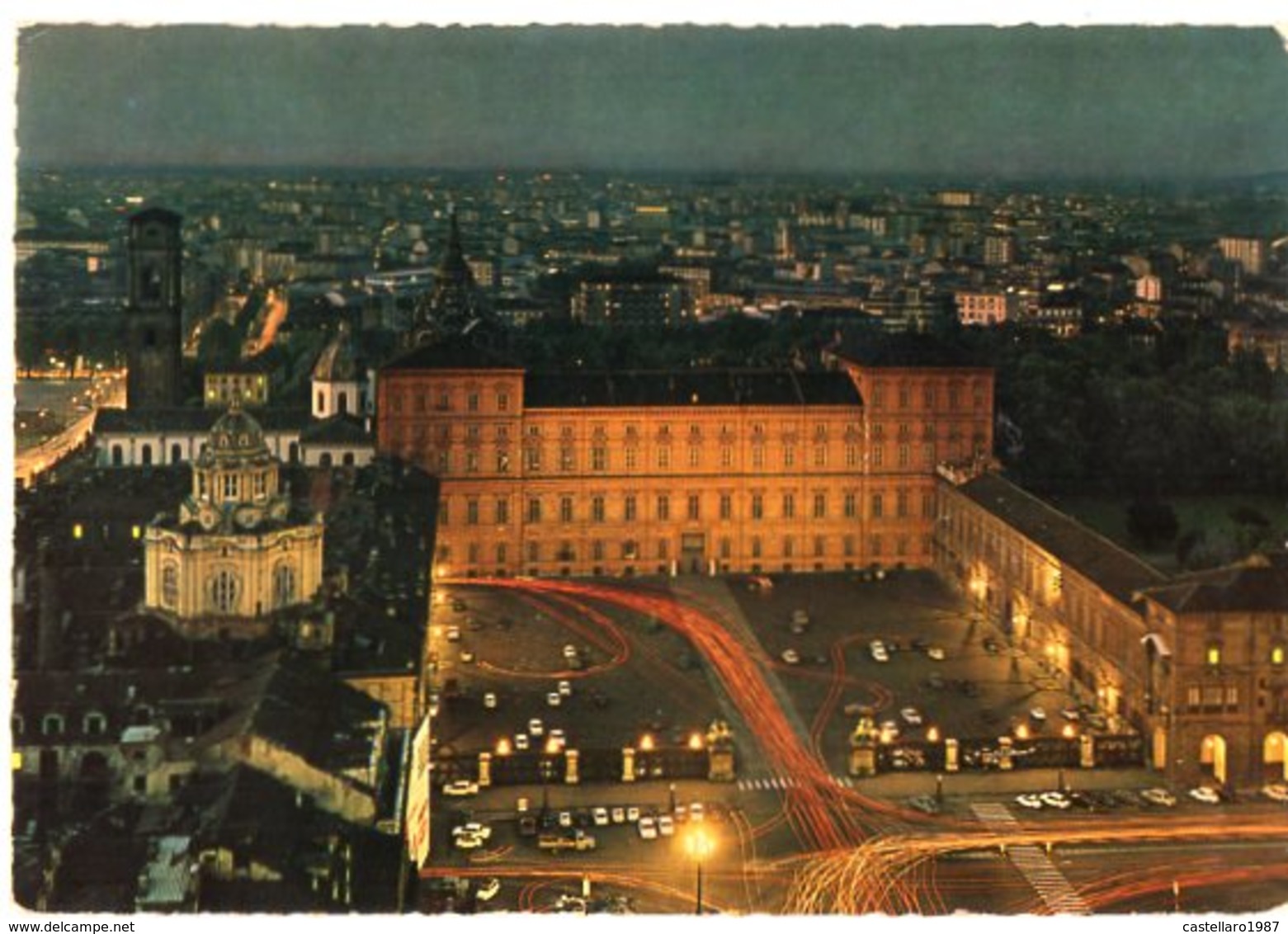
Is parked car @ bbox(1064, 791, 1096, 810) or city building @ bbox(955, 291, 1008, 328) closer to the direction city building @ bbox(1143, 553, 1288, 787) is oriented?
the parked car

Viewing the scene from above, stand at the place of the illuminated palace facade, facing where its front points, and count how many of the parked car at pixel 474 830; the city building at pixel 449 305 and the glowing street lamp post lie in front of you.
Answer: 2

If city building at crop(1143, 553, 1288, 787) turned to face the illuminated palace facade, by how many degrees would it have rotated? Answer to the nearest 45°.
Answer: approximately 135° to its right

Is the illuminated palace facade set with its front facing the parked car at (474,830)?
yes

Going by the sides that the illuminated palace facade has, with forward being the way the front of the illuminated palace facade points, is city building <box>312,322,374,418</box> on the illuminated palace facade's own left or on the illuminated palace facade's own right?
on the illuminated palace facade's own right

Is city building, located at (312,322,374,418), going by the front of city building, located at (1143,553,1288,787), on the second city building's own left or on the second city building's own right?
on the second city building's own right

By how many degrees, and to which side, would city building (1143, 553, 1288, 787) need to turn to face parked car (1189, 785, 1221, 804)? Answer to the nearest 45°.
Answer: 0° — it already faces it

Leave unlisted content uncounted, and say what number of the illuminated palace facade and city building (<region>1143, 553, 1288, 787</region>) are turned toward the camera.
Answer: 2

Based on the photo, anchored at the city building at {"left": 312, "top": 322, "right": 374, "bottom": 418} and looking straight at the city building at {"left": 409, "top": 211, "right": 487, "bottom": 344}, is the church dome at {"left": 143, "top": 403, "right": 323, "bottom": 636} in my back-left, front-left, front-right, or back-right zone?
back-right

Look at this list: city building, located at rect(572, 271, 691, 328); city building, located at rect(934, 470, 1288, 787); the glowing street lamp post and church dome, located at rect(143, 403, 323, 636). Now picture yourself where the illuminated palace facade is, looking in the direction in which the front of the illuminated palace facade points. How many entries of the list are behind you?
1

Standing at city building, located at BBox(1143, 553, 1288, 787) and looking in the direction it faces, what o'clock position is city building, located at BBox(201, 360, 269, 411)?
city building, located at BBox(201, 360, 269, 411) is roughly at 4 o'clock from city building, located at BBox(1143, 553, 1288, 787).

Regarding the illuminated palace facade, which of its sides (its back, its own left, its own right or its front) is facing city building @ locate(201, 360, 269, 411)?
right

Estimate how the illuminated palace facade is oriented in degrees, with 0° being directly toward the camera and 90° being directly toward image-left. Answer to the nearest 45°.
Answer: approximately 0°

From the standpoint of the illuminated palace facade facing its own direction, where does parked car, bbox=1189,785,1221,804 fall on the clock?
The parked car is roughly at 11 o'clock from the illuminated palace facade.

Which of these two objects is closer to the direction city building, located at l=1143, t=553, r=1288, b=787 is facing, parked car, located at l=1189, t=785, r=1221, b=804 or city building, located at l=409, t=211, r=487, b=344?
the parked car

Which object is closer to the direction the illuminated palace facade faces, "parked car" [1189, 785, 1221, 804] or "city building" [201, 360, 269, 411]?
the parked car
